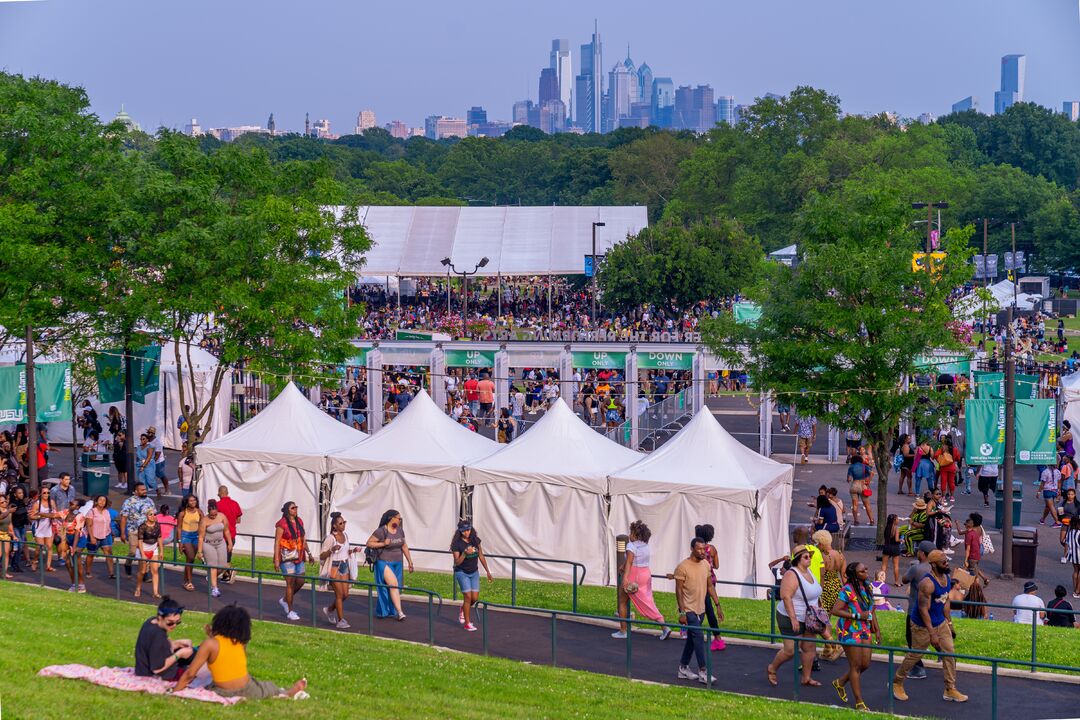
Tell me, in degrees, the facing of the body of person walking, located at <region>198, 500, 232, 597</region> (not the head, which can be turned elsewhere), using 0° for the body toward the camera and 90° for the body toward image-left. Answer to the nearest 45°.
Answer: approximately 0°

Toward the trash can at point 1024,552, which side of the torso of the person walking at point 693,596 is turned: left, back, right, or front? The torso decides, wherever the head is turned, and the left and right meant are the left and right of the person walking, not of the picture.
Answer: left

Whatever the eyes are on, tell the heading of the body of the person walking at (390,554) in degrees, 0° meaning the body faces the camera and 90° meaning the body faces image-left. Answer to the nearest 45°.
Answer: approximately 315°

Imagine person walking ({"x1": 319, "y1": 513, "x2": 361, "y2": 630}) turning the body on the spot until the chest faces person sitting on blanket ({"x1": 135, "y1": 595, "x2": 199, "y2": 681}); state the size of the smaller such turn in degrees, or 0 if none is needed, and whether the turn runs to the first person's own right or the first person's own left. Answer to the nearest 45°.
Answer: approximately 45° to the first person's own right

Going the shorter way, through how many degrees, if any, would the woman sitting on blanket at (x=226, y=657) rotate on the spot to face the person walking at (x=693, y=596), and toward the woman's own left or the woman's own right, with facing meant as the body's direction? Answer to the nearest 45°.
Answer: approximately 45° to the woman's own right

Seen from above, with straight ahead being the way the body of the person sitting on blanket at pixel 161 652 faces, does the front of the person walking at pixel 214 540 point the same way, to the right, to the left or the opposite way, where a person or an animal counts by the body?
to the right

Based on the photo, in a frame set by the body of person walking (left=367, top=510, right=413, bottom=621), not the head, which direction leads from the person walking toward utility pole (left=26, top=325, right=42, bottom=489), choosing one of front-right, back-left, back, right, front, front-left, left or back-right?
back

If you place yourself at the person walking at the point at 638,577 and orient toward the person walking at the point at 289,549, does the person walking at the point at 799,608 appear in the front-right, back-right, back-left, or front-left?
back-left

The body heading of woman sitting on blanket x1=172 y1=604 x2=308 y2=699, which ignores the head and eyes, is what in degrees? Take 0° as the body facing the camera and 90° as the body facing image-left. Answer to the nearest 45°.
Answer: approximately 225°

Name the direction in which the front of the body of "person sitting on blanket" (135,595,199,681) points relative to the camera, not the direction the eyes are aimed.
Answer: to the viewer's right
